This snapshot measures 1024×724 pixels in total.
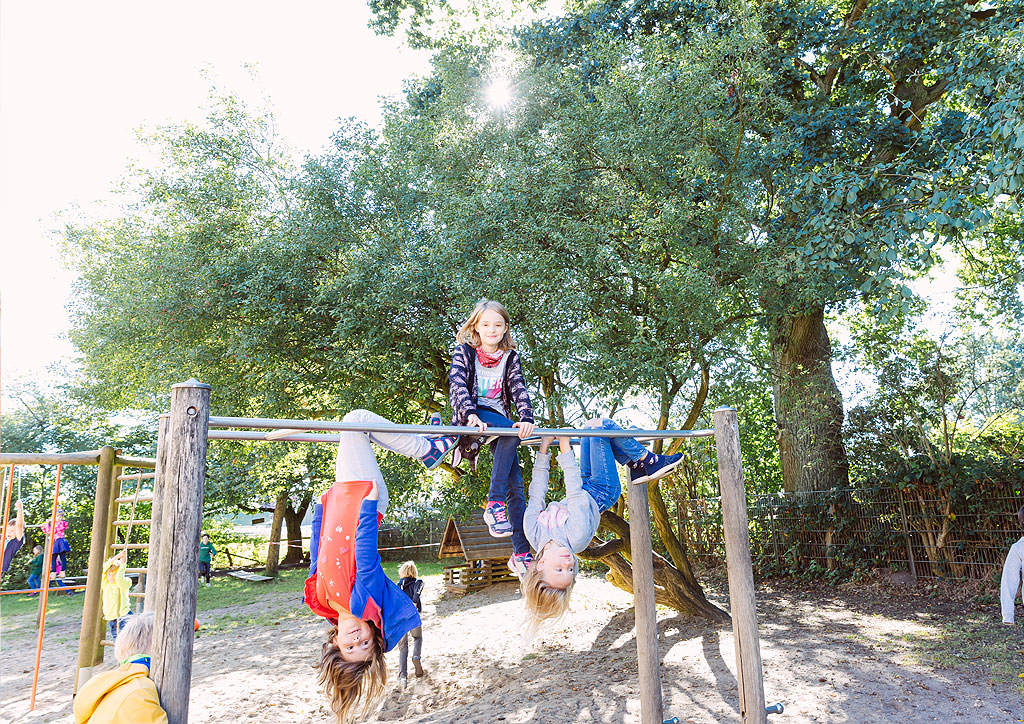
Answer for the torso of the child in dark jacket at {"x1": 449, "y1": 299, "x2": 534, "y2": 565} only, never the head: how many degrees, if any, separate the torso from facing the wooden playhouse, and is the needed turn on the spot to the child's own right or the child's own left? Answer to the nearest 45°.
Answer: approximately 180°

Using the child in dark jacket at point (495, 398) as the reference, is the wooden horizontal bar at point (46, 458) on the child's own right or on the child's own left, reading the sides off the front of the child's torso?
on the child's own right

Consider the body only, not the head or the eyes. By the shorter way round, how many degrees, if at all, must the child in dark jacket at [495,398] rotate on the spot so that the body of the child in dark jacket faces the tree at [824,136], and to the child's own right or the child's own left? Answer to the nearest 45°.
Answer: approximately 135° to the child's own left

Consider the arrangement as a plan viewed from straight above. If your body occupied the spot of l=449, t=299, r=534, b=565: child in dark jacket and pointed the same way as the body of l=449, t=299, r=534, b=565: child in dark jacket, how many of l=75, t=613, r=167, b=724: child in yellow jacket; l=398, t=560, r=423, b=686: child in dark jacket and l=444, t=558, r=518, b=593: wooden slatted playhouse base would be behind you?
2

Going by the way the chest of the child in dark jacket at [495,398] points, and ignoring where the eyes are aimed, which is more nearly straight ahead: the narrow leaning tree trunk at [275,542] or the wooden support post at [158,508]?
the wooden support post

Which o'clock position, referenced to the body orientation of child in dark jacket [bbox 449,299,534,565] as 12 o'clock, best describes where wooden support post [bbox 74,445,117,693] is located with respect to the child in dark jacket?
The wooden support post is roughly at 4 o'clock from the child in dark jacket.

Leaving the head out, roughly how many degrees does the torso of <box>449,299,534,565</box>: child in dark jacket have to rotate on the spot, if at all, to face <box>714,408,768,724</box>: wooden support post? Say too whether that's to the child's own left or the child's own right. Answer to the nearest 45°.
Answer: approximately 90° to the child's own left

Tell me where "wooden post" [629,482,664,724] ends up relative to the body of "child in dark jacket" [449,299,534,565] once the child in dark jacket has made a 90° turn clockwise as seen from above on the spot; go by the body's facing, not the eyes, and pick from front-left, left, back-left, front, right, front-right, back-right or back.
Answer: back-right

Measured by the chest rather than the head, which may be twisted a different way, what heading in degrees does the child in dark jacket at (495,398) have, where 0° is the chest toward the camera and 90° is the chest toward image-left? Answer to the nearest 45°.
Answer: approximately 0°

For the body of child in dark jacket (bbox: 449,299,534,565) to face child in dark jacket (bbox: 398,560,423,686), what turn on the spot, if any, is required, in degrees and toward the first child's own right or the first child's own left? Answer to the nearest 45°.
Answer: approximately 180°
